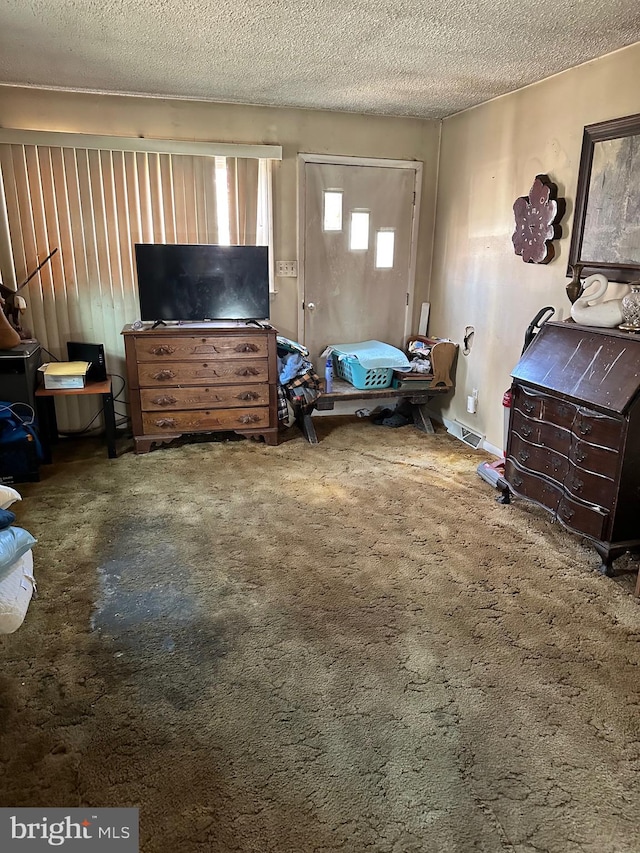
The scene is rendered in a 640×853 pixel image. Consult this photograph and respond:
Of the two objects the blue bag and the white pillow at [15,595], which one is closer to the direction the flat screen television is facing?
the white pillow

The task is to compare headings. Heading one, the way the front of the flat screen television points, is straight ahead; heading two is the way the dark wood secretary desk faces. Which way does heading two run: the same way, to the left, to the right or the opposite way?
to the right

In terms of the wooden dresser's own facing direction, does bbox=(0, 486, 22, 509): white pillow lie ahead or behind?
ahead

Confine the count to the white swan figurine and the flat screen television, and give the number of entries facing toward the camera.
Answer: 1

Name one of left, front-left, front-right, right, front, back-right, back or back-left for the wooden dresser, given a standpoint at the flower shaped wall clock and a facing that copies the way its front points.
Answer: front-right

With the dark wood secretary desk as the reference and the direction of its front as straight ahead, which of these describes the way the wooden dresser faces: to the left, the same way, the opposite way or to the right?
to the left

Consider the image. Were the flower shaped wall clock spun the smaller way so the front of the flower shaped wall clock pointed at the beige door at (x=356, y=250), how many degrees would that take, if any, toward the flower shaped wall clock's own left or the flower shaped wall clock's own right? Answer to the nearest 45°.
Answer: approximately 90° to the flower shaped wall clock's own right

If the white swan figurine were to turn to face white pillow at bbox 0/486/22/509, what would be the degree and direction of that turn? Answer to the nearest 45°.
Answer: approximately 45° to its left

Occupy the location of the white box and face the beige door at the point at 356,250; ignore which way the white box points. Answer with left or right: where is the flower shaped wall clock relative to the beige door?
right

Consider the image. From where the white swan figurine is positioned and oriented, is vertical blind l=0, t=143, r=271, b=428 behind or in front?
in front

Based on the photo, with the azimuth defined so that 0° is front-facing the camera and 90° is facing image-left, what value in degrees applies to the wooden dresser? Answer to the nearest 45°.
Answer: approximately 0°

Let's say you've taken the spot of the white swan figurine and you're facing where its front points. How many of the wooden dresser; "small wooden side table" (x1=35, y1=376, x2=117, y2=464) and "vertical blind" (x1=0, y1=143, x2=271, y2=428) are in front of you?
3
